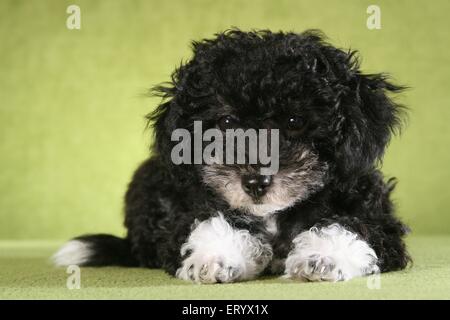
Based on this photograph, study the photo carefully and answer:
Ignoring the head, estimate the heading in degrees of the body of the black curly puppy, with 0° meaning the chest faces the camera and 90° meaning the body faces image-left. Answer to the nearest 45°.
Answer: approximately 0°
